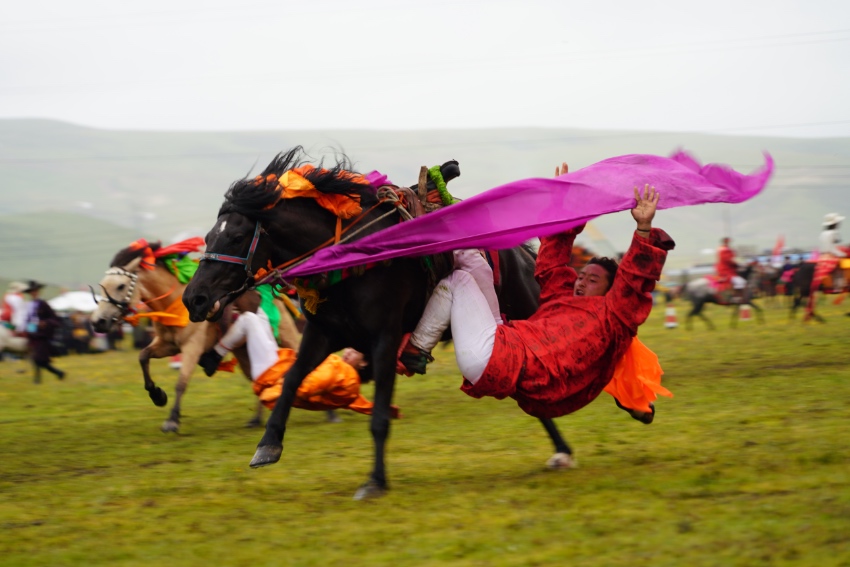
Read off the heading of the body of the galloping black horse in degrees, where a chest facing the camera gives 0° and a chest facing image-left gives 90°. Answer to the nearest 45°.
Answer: approximately 45°
